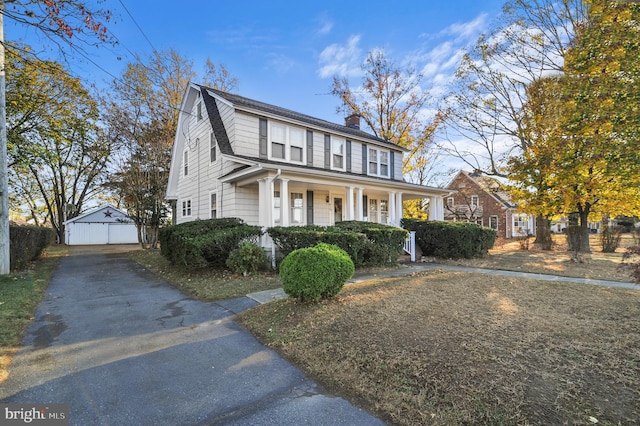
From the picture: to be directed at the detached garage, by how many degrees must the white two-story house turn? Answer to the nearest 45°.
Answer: approximately 180°

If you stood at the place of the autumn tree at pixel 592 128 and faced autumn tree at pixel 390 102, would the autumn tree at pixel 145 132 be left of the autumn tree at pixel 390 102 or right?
left

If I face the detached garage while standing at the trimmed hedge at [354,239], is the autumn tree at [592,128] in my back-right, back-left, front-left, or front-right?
back-right

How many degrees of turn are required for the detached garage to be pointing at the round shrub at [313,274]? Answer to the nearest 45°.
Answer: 0° — it already faces it

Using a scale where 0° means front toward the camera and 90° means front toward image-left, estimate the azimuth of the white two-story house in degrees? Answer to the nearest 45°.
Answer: approximately 315°

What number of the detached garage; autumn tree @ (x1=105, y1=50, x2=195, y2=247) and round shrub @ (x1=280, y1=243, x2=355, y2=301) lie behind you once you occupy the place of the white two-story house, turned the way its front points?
2

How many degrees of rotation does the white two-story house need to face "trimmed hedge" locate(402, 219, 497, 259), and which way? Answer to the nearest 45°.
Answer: approximately 45° to its left

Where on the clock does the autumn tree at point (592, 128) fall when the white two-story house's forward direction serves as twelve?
The autumn tree is roughly at 11 o'clock from the white two-story house.

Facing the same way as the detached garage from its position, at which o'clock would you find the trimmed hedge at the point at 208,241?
The trimmed hedge is roughly at 12 o'clock from the detached garage.

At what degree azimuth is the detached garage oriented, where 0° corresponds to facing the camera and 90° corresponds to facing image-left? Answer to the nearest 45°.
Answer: approximately 0°
